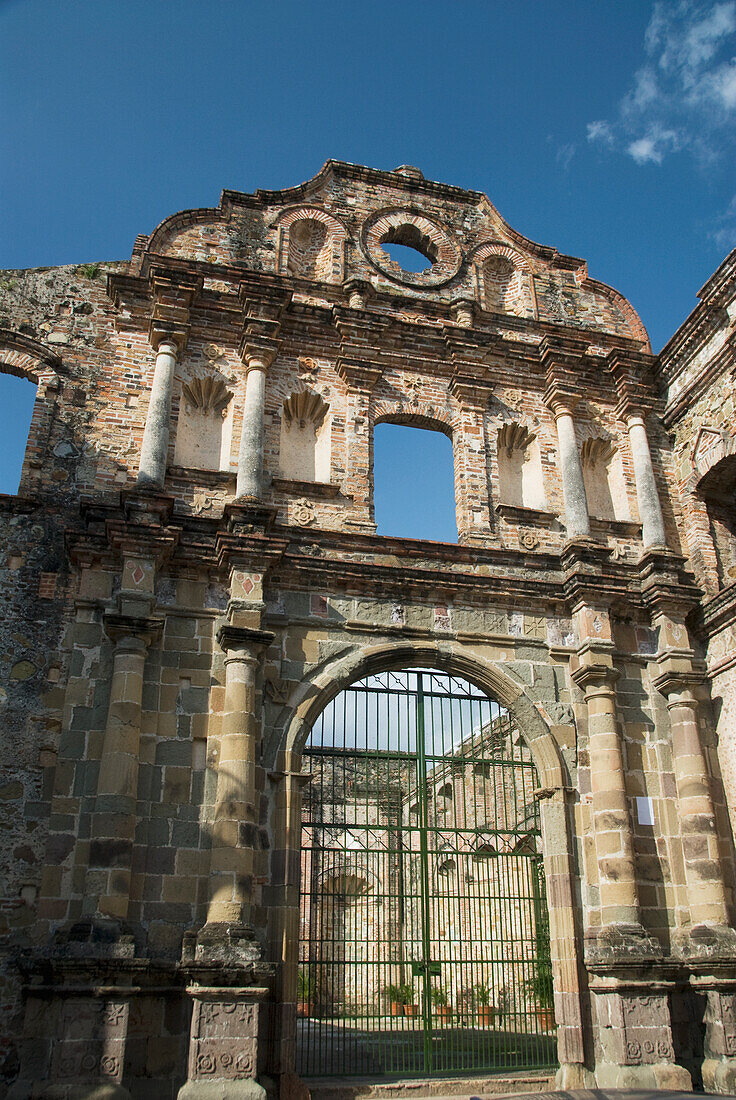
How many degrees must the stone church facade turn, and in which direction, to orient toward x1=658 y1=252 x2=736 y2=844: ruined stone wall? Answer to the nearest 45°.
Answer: approximately 90° to its left

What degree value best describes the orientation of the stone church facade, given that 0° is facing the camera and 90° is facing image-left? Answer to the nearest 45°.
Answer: approximately 0°
